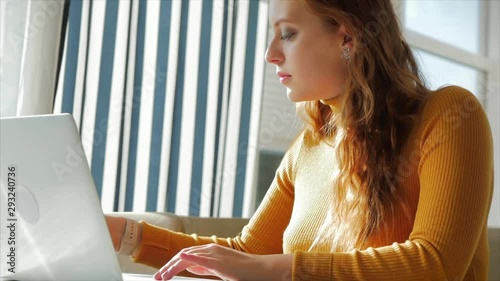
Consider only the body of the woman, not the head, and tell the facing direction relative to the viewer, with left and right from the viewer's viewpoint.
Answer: facing the viewer and to the left of the viewer

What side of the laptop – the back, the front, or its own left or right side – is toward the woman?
front

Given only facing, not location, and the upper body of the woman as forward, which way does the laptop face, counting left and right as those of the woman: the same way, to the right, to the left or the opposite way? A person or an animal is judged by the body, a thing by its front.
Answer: the opposite way

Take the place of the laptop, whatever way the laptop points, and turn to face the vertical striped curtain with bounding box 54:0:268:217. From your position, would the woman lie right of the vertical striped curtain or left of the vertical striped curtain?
right

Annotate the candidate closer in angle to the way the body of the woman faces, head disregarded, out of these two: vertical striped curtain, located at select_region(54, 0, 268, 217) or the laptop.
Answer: the laptop

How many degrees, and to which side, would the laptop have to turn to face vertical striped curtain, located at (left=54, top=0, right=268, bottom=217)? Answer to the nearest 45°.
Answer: approximately 45° to its left

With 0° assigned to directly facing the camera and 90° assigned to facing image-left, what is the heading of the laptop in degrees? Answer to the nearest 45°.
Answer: approximately 225°

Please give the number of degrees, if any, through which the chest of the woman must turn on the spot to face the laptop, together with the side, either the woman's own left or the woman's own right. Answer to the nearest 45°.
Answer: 0° — they already face it

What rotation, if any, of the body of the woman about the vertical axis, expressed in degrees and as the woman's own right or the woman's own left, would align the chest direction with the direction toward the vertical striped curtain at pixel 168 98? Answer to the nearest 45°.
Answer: approximately 90° to the woman's own right

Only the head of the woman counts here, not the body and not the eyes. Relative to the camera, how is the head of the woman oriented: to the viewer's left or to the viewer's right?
to the viewer's left
